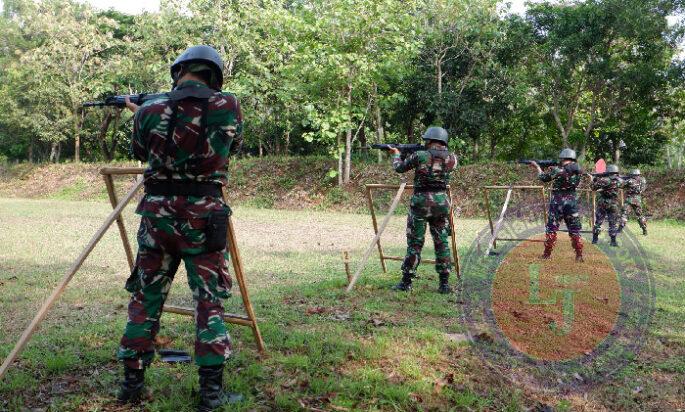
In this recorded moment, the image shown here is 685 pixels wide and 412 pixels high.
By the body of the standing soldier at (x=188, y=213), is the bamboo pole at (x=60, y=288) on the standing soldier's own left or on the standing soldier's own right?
on the standing soldier's own left

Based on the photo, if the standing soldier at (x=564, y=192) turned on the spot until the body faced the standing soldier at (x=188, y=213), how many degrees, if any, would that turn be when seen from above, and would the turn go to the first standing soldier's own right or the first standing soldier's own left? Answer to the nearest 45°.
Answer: approximately 135° to the first standing soldier's own left

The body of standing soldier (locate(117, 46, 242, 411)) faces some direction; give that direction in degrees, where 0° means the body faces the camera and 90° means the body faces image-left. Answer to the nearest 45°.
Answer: approximately 180°

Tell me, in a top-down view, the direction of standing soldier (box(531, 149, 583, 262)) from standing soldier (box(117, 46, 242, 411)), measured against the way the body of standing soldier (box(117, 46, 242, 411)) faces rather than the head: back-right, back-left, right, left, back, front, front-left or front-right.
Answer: front-right

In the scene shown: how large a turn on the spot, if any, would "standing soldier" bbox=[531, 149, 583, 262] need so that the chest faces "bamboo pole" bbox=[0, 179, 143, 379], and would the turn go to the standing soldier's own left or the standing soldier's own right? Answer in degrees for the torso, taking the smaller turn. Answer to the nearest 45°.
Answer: approximately 135° to the standing soldier's own left

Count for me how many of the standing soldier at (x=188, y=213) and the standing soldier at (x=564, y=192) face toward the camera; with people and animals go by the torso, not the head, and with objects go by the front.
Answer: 0

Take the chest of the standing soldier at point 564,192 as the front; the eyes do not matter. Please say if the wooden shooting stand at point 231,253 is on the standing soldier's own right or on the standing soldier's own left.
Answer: on the standing soldier's own left
